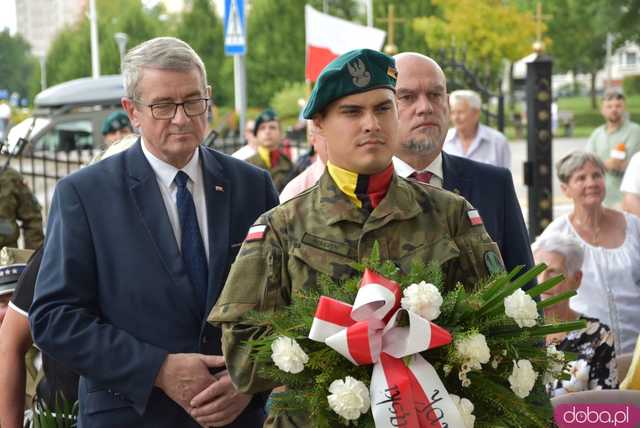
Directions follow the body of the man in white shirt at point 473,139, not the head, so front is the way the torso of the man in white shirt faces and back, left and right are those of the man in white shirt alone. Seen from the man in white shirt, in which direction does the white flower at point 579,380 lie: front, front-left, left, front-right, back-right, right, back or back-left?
front-left

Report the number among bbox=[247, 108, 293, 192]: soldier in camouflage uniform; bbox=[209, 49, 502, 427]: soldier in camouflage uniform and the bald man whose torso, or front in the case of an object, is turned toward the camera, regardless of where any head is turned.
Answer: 3

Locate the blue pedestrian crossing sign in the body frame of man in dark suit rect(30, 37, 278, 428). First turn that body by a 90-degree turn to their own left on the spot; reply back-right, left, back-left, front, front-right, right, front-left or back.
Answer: front-left

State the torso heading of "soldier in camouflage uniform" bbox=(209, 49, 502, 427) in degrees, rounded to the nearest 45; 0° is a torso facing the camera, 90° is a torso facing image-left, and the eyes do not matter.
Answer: approximately 0°

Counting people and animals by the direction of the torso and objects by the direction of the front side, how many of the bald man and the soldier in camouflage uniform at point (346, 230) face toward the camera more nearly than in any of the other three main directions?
2

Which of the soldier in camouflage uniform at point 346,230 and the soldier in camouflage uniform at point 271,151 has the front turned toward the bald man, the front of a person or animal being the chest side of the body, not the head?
the soldier in camouflage uniform at point 271,151

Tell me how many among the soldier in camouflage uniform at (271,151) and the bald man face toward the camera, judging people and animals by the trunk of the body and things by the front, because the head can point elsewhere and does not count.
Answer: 2

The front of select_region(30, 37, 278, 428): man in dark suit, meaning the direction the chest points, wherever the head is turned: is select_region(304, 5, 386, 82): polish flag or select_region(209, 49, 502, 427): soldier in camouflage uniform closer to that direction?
the soldier in camouflage uniform

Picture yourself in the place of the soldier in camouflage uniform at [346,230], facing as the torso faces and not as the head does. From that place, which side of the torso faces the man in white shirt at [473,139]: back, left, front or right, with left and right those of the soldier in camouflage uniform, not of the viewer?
back

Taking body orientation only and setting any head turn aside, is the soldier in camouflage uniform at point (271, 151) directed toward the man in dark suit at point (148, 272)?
yes

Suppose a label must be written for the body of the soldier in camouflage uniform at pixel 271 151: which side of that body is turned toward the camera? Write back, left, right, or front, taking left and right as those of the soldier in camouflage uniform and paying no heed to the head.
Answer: front

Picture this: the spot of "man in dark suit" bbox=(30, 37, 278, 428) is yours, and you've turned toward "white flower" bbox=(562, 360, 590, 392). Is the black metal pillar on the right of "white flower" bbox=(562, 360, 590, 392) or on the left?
left

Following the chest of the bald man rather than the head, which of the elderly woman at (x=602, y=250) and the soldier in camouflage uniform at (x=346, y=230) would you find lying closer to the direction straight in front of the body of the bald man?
the soldier in camouflage uniform

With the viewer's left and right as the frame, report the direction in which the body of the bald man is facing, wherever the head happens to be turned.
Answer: facing the viewer

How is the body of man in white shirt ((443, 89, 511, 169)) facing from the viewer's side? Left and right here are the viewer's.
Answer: facing the viewer and to the left of the viewer

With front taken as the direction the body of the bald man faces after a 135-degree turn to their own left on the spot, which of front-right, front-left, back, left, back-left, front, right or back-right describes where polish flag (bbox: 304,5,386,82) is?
front-left
